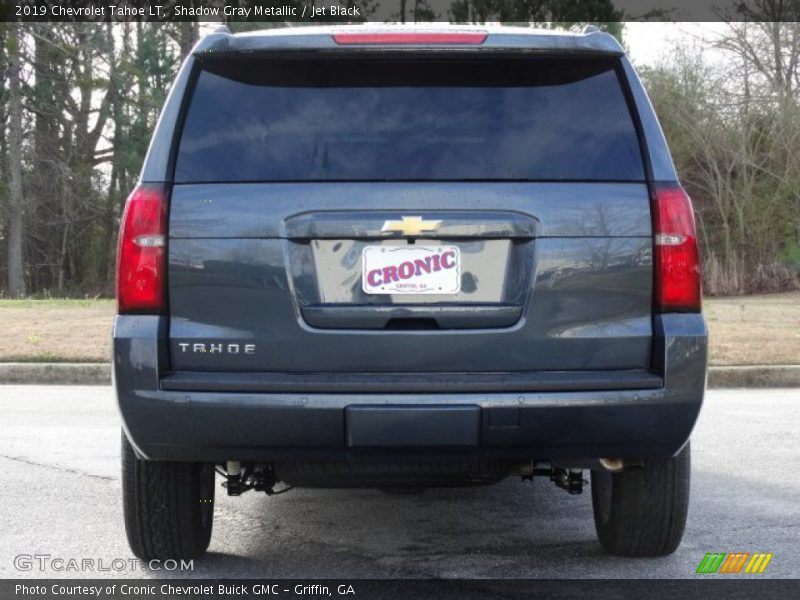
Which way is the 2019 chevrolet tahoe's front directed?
away from the camera

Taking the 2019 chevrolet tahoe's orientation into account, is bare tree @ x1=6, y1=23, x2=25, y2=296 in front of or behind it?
in front
